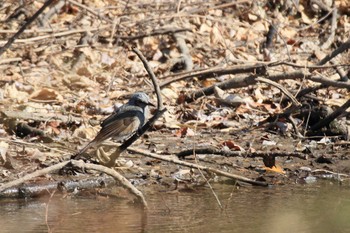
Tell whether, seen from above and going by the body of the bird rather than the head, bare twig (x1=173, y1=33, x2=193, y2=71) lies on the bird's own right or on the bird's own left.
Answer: on the bird's own left

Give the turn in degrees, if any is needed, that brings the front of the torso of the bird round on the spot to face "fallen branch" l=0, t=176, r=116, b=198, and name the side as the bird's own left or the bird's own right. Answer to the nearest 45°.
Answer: approximately 135° to the bird's own right

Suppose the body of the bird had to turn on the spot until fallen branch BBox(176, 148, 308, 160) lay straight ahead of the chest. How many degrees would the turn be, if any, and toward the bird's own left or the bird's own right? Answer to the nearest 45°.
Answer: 0° — it already faces it

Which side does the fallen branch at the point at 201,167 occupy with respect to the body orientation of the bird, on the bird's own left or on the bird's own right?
on the bird's own right

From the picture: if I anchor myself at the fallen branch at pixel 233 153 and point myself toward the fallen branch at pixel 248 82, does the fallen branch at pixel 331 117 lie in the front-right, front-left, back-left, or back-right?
front-right

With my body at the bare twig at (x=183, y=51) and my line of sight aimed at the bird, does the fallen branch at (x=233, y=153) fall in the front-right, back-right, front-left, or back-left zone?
front-left

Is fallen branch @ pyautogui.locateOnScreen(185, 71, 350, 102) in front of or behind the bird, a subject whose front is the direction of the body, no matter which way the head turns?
in front

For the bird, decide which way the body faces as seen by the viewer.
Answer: to the viewer's right

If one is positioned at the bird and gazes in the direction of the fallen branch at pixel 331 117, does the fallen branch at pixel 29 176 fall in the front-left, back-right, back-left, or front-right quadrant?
back-right
